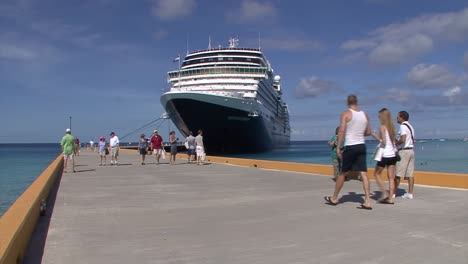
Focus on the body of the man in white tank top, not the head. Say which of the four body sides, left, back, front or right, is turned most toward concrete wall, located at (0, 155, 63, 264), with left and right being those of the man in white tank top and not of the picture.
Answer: left

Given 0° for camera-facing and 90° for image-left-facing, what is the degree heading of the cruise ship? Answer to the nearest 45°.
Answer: approximately 45°

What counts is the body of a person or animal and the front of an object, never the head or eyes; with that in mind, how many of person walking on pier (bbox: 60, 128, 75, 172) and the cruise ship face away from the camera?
1

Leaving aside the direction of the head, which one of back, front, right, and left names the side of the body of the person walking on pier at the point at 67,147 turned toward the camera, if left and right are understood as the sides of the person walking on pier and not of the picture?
back

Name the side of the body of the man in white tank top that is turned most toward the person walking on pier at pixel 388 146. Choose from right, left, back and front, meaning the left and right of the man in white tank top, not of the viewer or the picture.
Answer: right

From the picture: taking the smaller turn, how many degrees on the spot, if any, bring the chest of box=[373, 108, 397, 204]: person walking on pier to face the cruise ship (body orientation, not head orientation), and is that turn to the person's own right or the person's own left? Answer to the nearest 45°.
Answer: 0° — they already face it

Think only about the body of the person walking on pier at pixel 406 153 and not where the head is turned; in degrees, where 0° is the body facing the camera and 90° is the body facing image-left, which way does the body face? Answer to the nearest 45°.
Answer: approximately 135°

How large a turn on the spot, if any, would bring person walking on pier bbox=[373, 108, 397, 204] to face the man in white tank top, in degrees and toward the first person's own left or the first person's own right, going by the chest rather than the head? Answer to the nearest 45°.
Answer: approximately 90° to the first person's own left

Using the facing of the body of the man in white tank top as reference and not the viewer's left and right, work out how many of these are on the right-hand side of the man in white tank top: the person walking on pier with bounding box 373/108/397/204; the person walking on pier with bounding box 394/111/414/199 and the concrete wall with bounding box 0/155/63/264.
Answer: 2

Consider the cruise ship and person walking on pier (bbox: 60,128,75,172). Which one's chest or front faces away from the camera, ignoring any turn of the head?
the person walking on pier

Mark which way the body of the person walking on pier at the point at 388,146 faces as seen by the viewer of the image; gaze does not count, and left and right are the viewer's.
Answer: facing away from the viewer and to the left of the viewer
